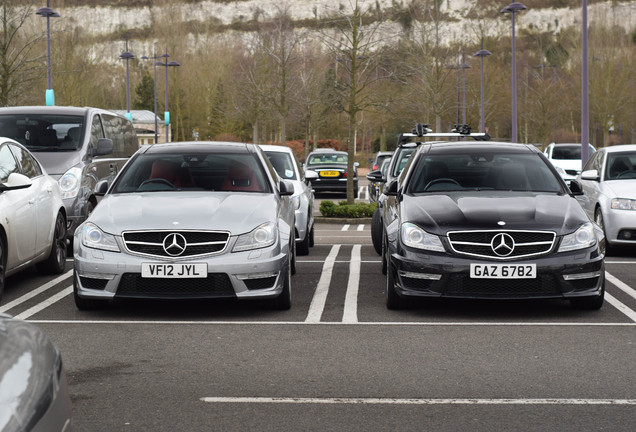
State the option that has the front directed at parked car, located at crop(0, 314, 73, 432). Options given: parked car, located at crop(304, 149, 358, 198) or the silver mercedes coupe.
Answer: the silver mercedes coupe

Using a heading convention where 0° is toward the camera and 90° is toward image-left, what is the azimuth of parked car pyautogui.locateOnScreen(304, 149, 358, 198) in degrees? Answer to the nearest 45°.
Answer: approximately 180°

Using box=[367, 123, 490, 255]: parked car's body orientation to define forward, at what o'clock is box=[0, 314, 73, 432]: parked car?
box=[0, 314, 73, 432]: parked car is roughly at 12 o'clock from box=[367, 123, 490, 255]: parked car.

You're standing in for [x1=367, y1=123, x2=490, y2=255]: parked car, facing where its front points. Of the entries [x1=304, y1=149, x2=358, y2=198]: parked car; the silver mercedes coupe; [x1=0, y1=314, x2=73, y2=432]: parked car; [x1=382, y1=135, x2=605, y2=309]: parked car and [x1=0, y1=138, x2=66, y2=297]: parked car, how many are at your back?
1

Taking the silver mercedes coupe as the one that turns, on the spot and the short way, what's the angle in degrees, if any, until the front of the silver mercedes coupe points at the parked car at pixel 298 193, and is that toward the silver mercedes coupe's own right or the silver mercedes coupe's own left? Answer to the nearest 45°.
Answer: approximately 180°

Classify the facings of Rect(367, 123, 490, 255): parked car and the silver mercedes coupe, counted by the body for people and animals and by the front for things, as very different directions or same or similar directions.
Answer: same or similar directions

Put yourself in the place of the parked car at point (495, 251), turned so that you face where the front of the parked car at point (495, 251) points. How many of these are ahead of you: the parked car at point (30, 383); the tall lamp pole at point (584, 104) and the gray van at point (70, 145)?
1

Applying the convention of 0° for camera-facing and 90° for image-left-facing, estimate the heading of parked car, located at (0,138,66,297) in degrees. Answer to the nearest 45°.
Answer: approximately 45°

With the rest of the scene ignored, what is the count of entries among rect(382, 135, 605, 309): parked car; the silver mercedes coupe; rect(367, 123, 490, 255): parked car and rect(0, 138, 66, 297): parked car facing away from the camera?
0

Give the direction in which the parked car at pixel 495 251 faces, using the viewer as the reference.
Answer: facing the viewer

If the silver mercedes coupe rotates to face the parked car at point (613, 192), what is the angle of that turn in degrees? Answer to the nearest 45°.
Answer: approximately 135° to its left

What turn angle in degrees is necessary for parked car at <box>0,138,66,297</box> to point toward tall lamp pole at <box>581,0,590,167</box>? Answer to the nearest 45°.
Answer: approximately 180°

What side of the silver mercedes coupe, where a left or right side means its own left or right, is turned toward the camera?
front
